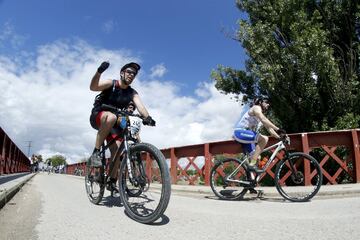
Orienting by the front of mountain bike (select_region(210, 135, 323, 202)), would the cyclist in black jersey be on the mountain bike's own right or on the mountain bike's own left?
on the mountain bike's own right

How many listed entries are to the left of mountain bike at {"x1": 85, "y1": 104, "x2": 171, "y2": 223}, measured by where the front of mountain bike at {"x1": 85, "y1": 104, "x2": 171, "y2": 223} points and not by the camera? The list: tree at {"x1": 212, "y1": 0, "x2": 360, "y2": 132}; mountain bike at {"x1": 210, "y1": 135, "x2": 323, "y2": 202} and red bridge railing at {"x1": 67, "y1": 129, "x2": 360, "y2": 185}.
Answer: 3

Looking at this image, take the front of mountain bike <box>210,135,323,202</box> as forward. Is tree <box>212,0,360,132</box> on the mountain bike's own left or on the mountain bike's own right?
on the mountain bike's own left

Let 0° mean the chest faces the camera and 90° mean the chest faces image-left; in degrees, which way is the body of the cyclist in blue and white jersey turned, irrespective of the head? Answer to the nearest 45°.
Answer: approximately 270°

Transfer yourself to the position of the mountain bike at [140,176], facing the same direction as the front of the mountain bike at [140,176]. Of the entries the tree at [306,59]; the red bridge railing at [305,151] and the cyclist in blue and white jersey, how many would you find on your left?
3

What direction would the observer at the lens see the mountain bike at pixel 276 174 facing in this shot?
facing to the right of the viewer

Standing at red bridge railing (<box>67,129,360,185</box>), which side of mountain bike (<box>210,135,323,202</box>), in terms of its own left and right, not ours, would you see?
left

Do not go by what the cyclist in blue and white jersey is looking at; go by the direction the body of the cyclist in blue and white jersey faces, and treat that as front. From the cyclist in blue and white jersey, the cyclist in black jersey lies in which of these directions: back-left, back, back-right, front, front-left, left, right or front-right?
back-right

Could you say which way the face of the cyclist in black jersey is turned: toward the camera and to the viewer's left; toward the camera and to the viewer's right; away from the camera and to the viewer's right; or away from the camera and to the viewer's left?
toward the camera and to the viewer's right
